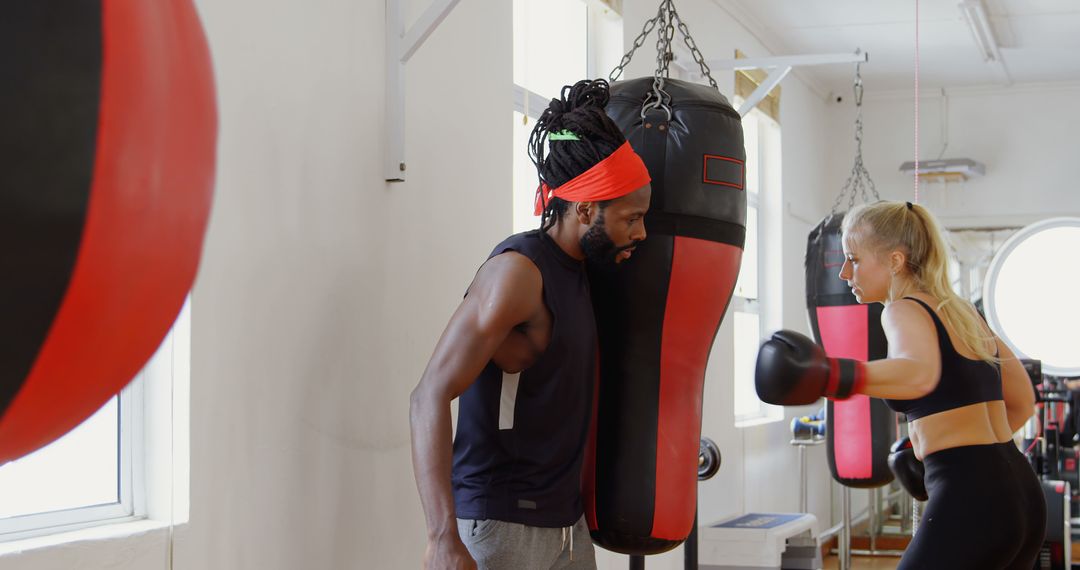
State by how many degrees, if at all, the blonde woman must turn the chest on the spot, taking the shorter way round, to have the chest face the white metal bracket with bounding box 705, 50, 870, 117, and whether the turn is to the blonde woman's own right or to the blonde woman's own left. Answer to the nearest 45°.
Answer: approximately 45° to the blonde woman's own right

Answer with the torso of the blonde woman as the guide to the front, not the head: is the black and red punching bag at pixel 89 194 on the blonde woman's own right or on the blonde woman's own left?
on the blonde woman's own left

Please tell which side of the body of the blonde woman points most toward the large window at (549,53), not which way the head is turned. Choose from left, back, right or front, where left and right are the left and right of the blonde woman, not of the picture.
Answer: front

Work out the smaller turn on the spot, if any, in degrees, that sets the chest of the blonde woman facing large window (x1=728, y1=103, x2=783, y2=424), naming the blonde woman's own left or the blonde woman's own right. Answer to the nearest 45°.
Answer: approximately 45° to the blonde woman's own right

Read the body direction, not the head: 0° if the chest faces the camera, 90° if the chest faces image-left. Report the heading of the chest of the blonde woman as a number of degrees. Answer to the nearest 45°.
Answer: approximately 135°

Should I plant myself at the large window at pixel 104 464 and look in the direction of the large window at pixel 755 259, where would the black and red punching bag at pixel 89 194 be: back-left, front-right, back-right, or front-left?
back-right

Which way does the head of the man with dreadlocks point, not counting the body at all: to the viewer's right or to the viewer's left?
to the viewer's right

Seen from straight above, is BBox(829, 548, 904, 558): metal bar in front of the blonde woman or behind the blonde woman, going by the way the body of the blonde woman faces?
in front

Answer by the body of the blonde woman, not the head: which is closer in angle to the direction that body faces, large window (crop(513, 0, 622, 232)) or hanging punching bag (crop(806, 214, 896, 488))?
the large window

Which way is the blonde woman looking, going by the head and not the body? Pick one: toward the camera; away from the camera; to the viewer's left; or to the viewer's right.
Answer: to the viewer's left

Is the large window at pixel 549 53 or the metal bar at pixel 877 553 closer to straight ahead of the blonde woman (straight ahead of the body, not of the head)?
the large window
